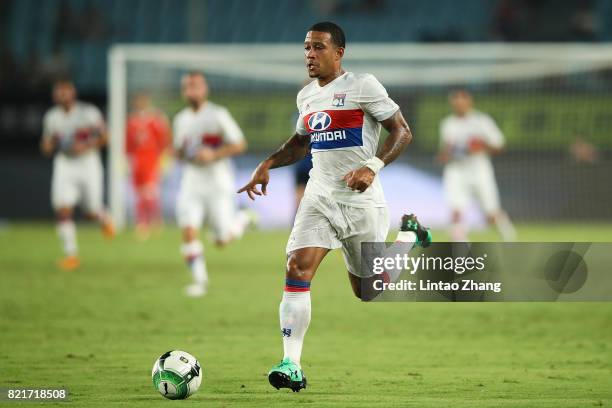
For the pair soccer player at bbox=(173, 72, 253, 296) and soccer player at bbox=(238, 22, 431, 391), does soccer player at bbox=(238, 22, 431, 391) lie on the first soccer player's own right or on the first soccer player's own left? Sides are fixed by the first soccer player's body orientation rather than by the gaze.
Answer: on the first soccer player's own left

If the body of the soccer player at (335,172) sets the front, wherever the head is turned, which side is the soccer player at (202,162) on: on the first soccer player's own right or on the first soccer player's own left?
on the first soccer player's own right

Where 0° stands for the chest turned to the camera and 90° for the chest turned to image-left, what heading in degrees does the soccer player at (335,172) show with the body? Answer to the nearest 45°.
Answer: approximately 45°

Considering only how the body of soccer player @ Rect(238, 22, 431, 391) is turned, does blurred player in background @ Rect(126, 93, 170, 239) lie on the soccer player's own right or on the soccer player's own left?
on the soccer player's own right

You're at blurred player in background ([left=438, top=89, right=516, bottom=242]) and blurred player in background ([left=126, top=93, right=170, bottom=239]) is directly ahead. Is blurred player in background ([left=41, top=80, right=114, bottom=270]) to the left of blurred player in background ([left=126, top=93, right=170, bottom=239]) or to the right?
left
